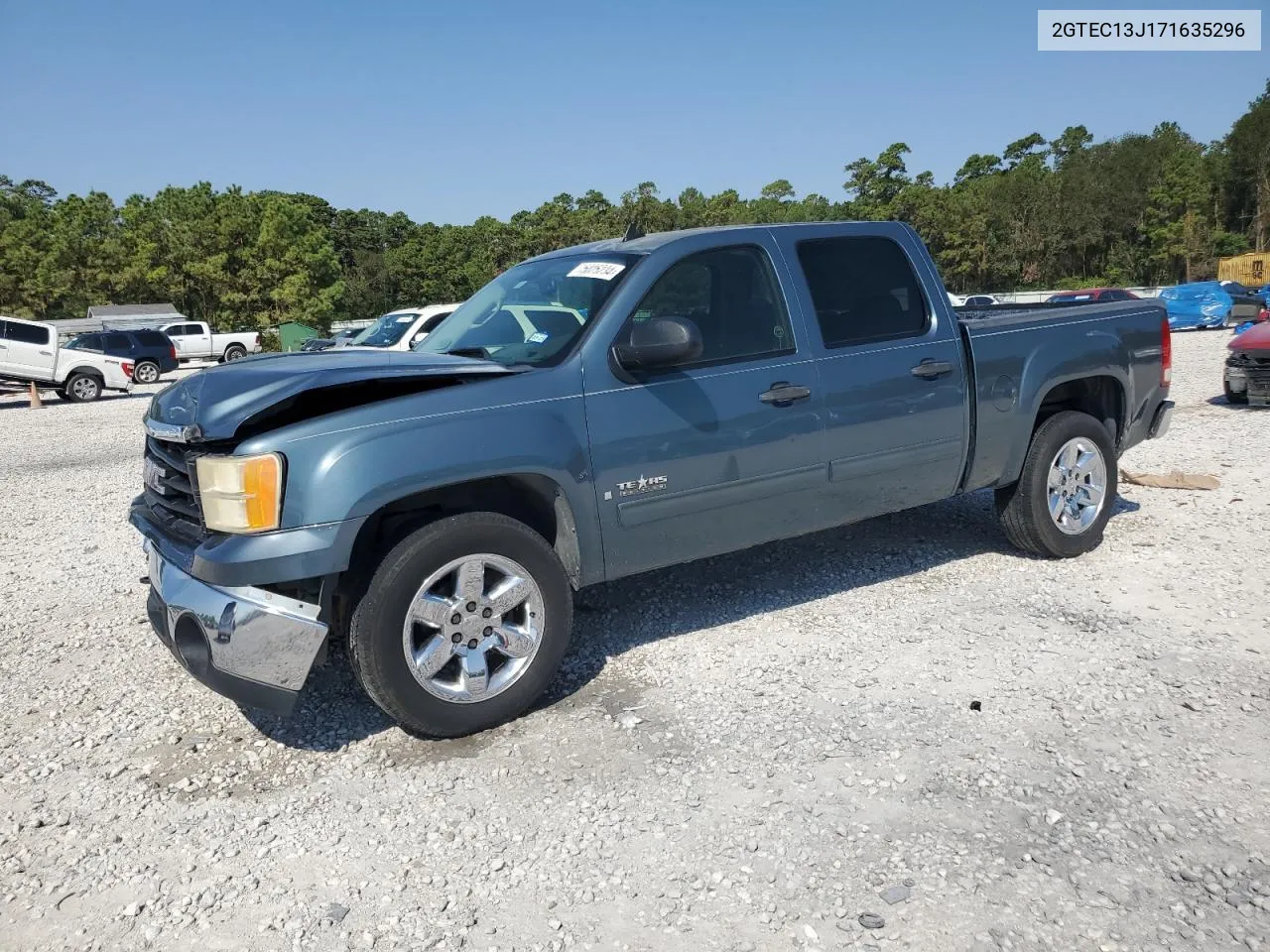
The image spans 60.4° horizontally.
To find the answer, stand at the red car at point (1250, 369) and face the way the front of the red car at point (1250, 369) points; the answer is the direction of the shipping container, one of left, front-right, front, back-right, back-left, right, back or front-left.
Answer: back-right

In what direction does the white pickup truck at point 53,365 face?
to the viewer's left

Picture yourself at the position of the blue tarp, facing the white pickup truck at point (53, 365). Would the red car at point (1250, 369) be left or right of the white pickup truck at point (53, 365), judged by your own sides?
left

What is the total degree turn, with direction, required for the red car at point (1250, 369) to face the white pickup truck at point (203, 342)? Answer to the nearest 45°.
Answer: approximately 45° to its right

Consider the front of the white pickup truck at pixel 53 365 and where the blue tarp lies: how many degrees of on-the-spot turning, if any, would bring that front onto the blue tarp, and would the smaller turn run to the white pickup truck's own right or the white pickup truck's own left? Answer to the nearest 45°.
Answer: approximately 180°

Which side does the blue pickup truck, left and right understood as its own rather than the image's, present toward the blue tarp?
back

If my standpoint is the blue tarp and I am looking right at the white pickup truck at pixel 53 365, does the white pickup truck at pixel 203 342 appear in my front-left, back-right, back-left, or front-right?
front-right

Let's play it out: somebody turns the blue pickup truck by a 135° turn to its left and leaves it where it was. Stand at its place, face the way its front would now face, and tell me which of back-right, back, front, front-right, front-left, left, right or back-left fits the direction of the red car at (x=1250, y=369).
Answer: front-left

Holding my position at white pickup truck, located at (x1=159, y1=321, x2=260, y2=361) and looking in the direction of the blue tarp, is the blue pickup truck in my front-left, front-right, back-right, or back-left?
front-right

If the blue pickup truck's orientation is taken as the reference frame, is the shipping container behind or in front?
behind

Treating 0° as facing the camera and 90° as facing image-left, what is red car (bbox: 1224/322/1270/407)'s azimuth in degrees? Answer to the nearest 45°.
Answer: approximately 45°

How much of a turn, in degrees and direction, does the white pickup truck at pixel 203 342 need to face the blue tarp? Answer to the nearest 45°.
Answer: approximately 135° to its left

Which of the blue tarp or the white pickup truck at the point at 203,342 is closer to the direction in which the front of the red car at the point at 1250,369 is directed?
the white pickup truck

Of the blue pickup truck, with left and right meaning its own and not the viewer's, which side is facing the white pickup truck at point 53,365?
right
